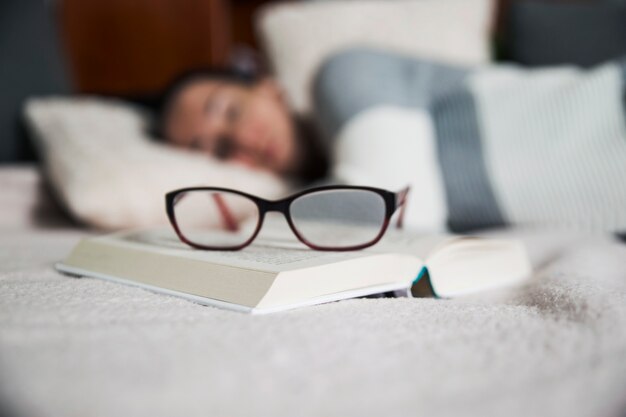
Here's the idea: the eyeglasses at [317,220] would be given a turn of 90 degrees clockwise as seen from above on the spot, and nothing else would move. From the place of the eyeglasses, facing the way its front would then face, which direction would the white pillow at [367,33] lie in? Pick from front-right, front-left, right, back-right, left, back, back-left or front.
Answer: right

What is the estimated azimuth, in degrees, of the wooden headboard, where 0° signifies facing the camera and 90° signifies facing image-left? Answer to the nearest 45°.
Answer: approximately 0°

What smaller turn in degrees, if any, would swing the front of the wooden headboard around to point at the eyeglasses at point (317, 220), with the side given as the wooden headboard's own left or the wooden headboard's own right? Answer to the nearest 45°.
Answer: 0° — it already faces it

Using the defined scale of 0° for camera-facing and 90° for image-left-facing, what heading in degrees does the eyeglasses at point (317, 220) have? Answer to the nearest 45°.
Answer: approximately 0°

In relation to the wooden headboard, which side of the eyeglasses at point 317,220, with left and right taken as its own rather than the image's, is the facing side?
back

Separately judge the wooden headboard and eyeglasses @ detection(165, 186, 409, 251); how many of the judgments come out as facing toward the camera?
2

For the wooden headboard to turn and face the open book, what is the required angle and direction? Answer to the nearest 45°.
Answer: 0° — it already faces it
